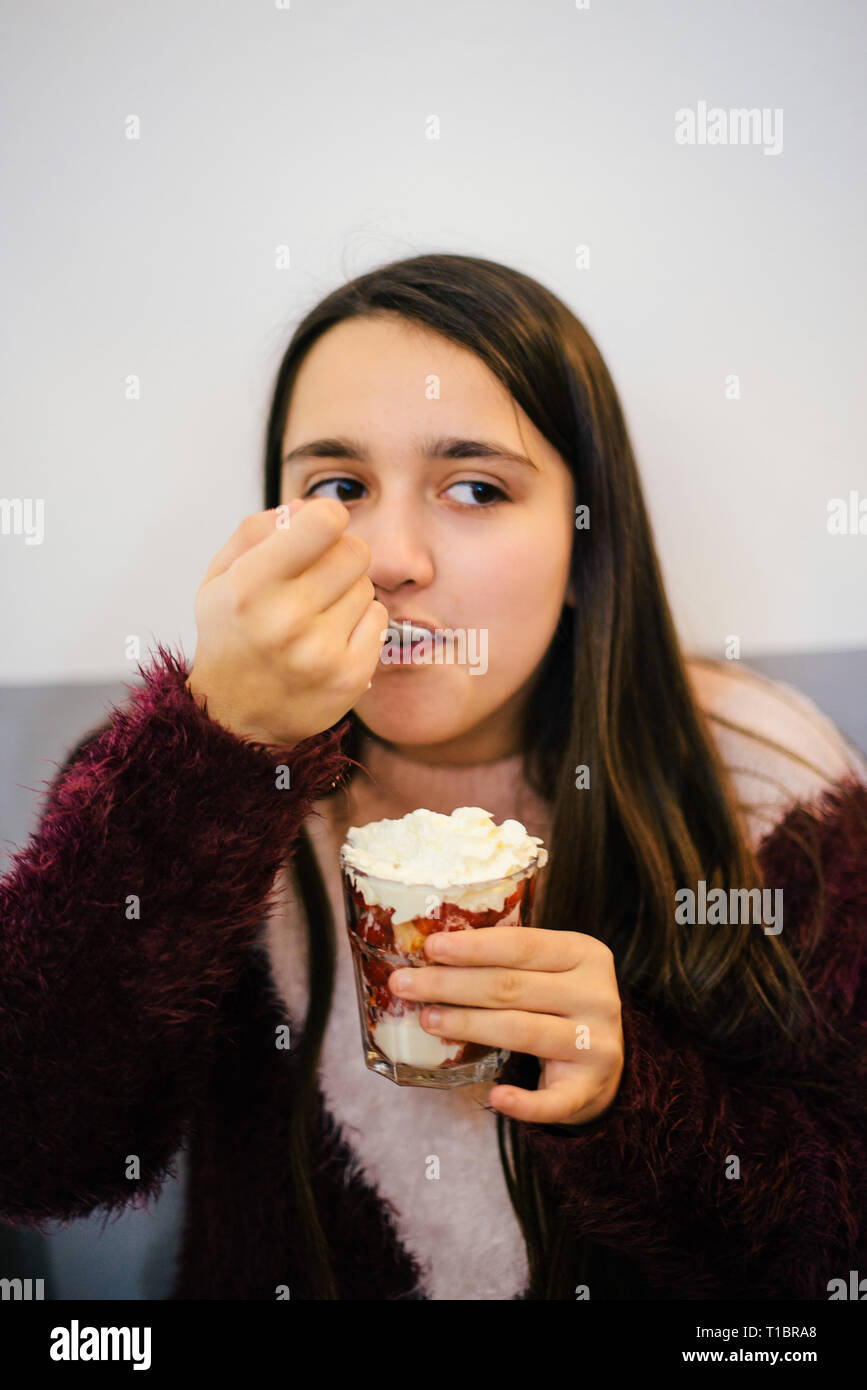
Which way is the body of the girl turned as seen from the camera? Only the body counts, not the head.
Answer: toward the camera
